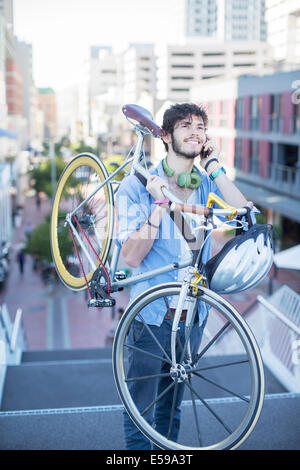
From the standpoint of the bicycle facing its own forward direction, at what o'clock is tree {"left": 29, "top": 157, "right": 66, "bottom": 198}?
The tree is roughly at 7 o'clock from the bicycle.

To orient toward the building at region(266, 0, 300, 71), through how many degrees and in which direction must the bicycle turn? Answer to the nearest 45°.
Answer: approximately 135° to its left

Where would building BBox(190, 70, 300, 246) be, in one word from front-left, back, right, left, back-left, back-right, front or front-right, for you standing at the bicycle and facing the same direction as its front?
back-left

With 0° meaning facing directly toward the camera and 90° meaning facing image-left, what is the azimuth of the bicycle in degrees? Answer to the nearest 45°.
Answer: approximately 315°

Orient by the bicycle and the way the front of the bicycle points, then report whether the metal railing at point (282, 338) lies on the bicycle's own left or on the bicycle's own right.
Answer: on the bicycle's own left
